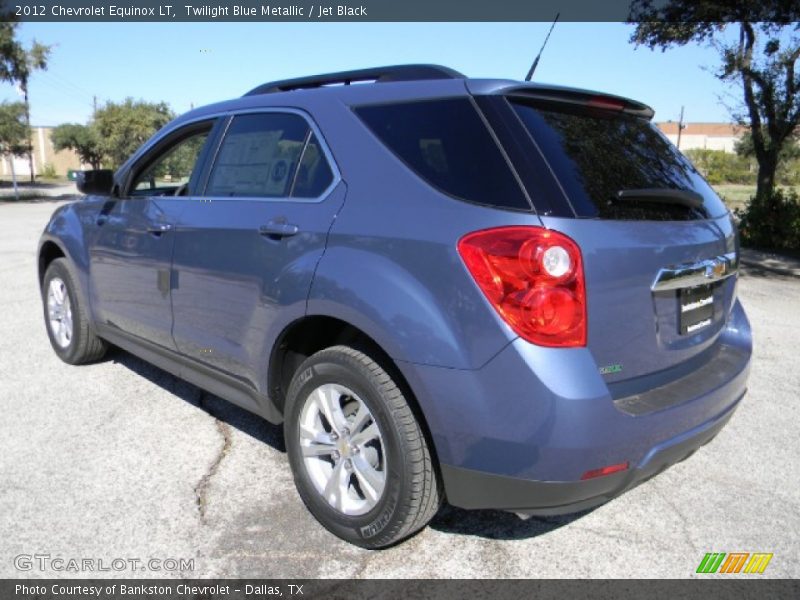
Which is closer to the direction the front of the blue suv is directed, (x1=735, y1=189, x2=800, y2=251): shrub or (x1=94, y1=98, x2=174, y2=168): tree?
the tree

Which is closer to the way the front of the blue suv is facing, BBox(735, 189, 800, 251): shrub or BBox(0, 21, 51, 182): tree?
the tree

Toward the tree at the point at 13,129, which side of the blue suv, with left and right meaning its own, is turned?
front

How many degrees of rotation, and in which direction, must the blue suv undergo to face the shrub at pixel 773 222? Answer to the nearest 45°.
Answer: approximately 90° to its right

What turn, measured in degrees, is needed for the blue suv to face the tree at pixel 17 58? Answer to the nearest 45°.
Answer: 0° — it already faces it

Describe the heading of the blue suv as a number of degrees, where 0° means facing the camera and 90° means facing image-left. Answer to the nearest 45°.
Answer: approximately 135°

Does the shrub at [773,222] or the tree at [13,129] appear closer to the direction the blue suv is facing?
the tree

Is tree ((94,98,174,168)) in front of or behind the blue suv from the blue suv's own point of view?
in front
